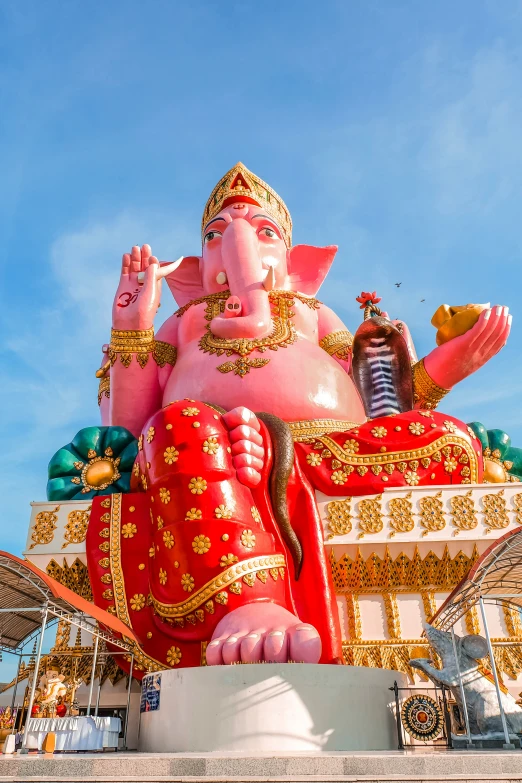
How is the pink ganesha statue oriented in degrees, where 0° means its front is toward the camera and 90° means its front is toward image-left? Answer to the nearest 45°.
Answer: approximately 0°

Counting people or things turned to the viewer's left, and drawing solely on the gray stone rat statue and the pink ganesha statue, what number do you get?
1

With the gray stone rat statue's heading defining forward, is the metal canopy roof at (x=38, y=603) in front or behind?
in front

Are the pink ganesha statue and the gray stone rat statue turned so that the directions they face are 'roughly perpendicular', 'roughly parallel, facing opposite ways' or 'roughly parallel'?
roughly perpendicular

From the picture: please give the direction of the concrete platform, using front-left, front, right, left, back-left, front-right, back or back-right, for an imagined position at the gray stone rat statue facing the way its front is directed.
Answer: front-left

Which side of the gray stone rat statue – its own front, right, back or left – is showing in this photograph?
left
